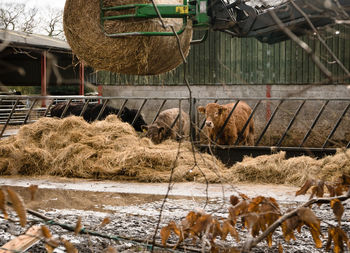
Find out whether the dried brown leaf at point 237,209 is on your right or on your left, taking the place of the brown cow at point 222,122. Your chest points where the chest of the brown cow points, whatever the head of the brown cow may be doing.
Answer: on your left

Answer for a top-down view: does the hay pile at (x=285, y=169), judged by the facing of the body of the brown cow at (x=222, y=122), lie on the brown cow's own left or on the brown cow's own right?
on the brown cow's own left

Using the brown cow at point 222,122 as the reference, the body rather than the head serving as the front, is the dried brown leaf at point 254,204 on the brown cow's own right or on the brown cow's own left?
on the brown cow's own left

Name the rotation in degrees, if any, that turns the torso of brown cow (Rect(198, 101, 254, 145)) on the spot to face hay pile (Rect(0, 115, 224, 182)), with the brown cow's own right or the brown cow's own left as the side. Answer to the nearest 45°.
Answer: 0° — it already faces it

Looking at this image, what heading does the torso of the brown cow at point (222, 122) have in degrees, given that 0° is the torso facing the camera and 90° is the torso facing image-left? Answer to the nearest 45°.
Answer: approximately 45°

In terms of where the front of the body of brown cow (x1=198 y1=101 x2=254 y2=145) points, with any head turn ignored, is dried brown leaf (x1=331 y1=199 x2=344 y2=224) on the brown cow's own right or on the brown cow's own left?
on the brown cow's own left
